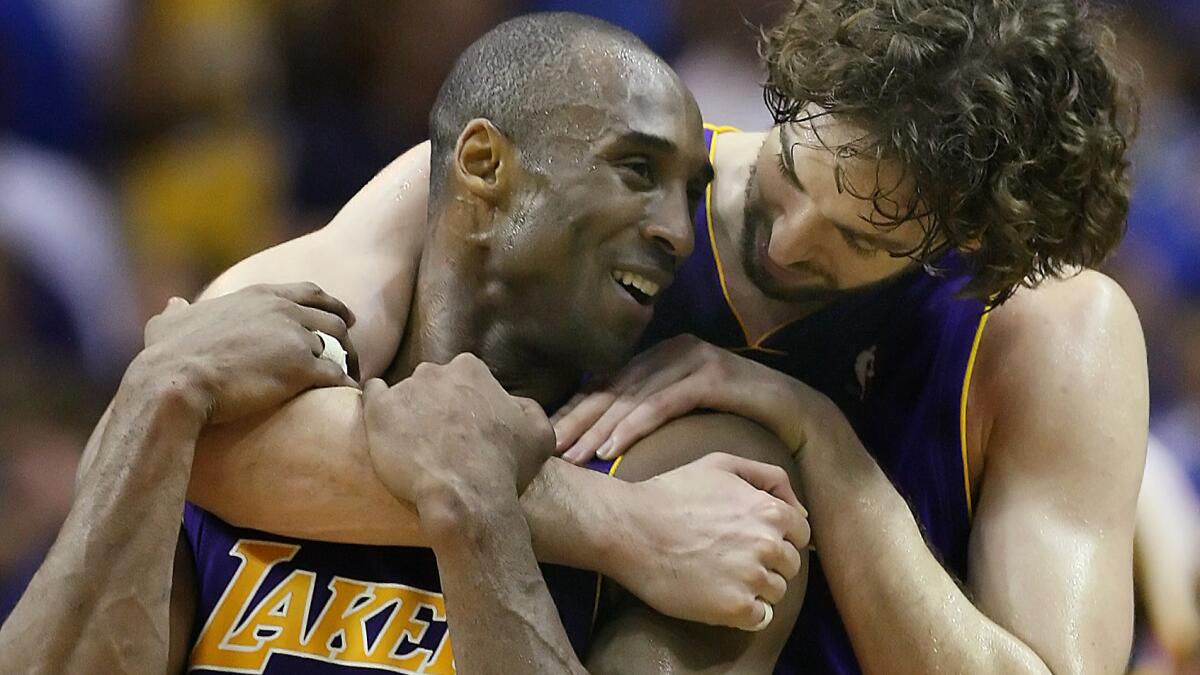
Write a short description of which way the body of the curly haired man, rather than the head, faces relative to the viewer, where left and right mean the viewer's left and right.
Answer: facing the viewer and to the left of the viewer

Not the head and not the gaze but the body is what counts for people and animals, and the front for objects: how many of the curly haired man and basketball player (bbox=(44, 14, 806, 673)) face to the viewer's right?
0

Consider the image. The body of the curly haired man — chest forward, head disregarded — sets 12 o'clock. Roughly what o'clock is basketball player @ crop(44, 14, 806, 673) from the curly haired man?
The basketball player is roughly at 1 o'clock from the curly haired man.

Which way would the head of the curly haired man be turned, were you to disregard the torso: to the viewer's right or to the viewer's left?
to the viewer's left

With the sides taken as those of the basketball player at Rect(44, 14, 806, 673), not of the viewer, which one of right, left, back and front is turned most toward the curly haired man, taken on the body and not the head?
left

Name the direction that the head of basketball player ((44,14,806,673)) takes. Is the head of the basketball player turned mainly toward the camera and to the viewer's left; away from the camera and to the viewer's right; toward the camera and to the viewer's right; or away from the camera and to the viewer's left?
toward the camera and to the viewer's right

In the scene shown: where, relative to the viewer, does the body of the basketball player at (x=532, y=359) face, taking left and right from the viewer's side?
facing the viewer
